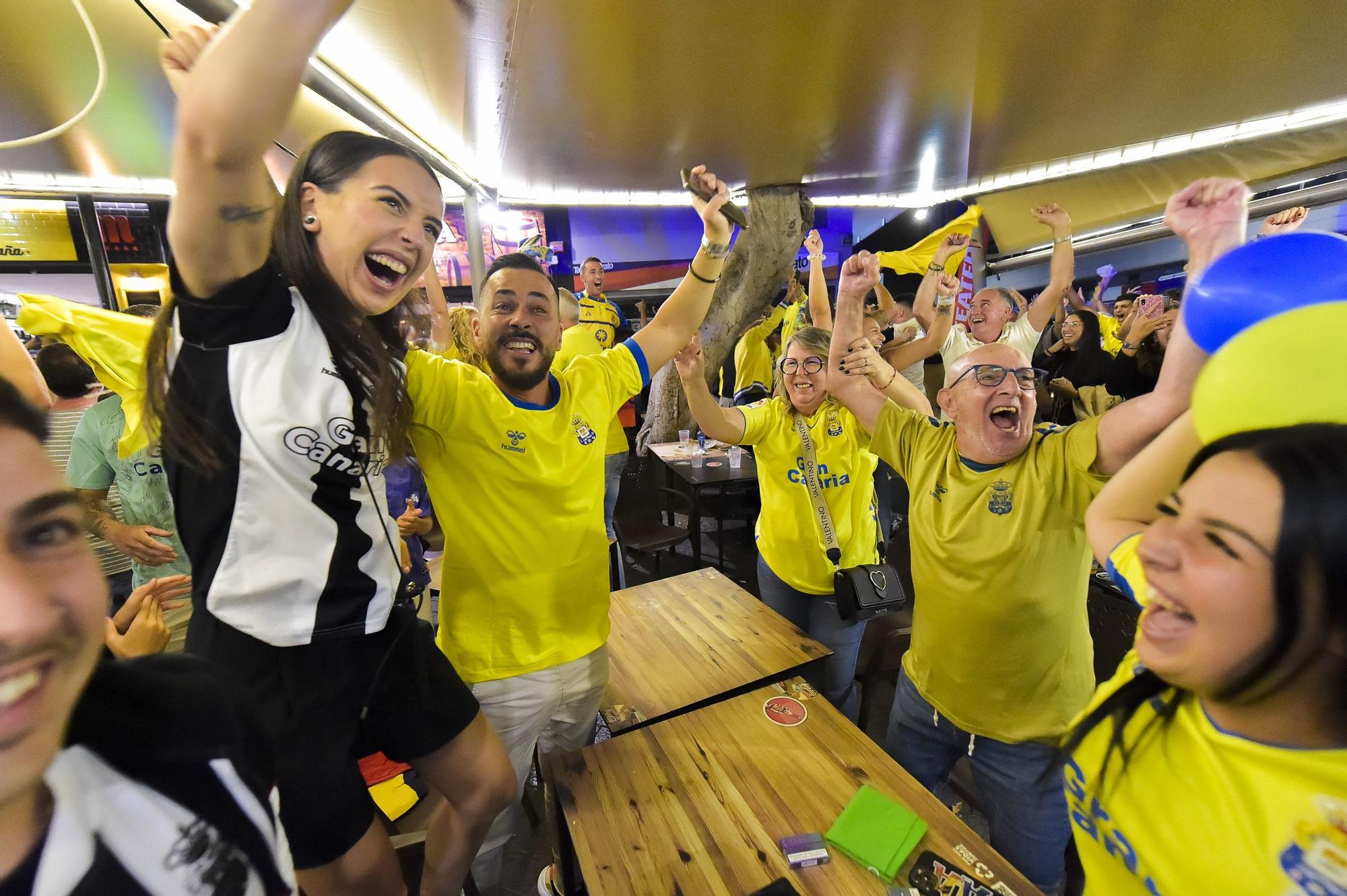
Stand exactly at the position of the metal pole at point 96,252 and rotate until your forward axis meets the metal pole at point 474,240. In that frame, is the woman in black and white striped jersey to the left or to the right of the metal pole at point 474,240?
right

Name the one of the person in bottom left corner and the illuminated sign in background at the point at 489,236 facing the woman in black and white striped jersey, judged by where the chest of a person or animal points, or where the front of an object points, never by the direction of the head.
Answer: the illuminated sign in background

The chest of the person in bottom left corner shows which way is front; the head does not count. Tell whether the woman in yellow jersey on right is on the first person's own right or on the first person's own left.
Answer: on the first person's own left

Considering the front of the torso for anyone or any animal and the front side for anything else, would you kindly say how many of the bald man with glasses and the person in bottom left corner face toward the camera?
2

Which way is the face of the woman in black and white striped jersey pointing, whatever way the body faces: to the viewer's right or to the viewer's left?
to the viewer's right

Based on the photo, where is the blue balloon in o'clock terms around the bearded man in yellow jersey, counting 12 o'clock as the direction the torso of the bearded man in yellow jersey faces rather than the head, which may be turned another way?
The blue balloon is roughly at 10 o'clock from the bearded man in yellow jersey.

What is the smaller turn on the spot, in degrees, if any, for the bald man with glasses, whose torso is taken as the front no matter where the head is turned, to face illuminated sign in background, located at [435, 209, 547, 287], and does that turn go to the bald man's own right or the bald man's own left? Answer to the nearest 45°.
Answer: approximately 135° to the bald man's own right

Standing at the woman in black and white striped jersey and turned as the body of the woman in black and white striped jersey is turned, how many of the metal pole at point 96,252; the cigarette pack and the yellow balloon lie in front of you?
2
